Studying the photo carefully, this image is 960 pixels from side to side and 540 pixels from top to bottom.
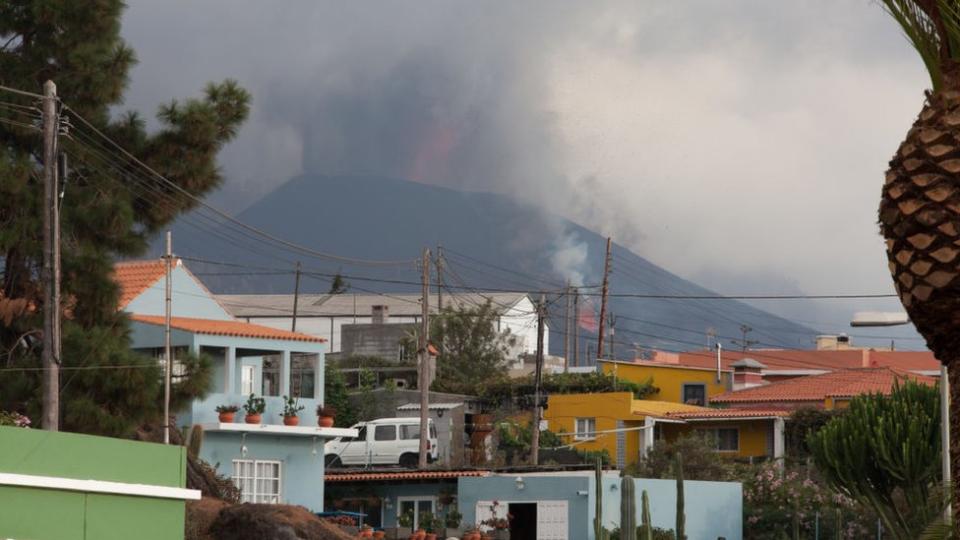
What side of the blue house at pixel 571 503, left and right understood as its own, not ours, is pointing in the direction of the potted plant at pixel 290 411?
right

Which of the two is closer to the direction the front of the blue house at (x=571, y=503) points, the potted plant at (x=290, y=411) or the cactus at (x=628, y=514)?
the cactus

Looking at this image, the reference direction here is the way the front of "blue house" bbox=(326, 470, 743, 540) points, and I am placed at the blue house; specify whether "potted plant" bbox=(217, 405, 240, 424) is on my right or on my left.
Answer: on my right

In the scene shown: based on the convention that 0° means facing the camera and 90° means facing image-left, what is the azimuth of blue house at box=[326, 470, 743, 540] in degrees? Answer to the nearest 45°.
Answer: approximately 0°

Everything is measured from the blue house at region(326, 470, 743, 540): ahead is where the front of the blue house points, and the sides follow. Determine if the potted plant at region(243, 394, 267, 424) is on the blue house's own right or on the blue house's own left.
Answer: on the blue house's own right

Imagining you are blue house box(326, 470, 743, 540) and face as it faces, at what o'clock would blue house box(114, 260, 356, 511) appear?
blue house box(114, 260, 356, 511) is roughly at 3 o'clock from blue house box(326, 470, 743, 540).

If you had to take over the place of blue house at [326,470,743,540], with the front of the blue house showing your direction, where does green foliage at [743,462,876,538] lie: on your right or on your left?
on your left

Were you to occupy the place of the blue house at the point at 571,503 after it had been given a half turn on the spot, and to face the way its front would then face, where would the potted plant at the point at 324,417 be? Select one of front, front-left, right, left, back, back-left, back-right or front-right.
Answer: left

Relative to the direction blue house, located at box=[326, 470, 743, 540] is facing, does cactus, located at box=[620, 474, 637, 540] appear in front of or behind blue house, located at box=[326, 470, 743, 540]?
in front
